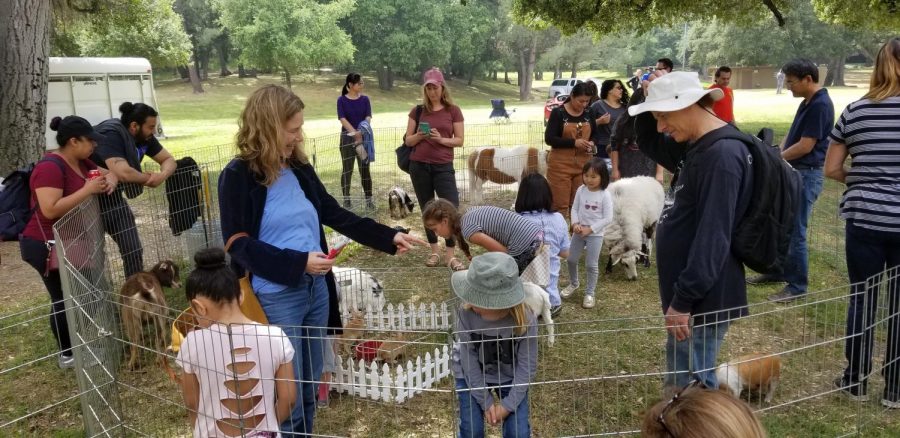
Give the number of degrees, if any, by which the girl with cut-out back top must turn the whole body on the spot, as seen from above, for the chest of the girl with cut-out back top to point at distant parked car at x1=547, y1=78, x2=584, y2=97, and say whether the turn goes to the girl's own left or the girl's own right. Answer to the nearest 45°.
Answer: approximately 45° to the girl's own right

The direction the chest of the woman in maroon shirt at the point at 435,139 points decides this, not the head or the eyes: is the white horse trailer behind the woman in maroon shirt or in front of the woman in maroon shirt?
behind

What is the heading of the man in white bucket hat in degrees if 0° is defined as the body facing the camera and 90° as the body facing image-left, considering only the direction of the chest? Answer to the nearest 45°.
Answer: approximately 90°

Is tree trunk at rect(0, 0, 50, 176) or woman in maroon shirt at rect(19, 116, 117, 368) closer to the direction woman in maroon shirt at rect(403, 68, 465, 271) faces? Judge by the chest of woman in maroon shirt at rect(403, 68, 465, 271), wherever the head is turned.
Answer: the woman in maroon shirt

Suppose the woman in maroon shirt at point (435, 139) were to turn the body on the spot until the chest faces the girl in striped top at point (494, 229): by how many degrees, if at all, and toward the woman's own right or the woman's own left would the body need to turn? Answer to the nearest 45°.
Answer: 0° — they already face them

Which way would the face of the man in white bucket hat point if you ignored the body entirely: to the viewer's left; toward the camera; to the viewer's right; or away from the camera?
to the viewer's left

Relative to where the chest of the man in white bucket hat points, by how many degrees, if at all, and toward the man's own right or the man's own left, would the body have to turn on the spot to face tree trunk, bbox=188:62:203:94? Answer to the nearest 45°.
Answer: approximately 45° to the man's own right

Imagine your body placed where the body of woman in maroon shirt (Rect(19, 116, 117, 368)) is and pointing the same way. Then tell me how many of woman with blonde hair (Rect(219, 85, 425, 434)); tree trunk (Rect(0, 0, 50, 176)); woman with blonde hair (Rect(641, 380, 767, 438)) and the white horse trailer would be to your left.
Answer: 2
